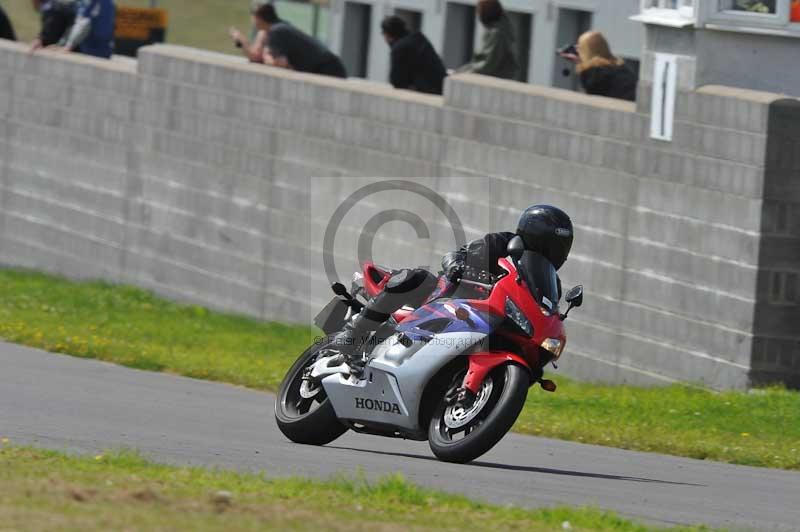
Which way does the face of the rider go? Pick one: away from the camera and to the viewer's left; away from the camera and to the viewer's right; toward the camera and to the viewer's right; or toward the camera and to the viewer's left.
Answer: toward the camera and to the viewer's right

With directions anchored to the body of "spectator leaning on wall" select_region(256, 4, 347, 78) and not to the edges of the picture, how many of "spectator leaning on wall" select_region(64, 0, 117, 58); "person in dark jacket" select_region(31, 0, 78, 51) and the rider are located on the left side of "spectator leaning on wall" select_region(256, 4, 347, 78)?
1

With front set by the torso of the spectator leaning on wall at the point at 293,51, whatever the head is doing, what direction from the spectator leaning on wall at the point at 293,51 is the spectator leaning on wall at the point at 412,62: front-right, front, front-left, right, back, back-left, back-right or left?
back-left

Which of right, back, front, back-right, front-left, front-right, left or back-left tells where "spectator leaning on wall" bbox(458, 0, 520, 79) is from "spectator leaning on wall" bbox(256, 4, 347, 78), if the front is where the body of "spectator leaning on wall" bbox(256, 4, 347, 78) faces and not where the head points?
back-left

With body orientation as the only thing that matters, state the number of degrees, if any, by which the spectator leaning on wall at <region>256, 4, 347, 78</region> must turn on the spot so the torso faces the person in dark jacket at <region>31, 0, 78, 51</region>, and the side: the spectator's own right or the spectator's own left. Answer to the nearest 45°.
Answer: approximately 45° to the spectator's own right

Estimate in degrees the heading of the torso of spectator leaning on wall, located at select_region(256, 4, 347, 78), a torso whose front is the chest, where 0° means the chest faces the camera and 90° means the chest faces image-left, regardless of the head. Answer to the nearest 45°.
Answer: approximately 90°

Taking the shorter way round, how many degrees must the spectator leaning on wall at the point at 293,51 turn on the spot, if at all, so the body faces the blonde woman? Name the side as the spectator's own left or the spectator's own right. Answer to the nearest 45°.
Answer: approximately 135° to the spectator's own left

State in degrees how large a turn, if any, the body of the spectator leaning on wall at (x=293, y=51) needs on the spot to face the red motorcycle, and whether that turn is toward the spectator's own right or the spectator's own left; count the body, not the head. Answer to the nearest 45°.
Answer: approximately 90° to the spectator's own left

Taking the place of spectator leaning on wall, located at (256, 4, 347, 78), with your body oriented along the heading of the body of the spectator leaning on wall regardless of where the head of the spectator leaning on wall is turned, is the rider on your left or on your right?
on your left
